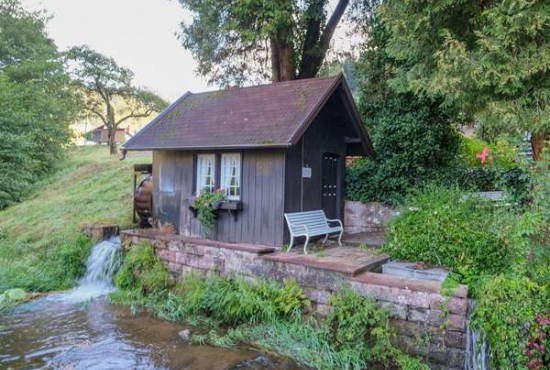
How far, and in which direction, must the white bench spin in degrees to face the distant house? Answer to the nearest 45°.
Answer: approximately 180°

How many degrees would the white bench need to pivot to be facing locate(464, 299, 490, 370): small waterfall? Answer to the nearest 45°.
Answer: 0° — it already faces it

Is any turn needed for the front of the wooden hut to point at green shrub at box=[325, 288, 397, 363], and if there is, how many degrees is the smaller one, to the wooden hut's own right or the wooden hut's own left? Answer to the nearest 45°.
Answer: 0° — it already faces it

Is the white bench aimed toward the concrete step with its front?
yes

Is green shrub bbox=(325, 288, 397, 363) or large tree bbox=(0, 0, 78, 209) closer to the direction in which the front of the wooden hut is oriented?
the green shrub

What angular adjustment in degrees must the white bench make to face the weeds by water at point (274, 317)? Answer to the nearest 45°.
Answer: approximately 45° to its right

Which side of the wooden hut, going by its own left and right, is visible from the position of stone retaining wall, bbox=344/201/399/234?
front

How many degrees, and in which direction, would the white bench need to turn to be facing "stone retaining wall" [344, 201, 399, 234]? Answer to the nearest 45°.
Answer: approximately 90° to its left

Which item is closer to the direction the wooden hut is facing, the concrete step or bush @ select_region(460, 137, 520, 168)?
the concrete step

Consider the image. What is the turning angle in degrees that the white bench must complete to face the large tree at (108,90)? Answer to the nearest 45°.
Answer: approximately 180°

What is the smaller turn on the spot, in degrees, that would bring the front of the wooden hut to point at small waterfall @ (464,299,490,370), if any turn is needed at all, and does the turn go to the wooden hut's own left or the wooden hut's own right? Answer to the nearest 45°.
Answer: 0° — it already faces it

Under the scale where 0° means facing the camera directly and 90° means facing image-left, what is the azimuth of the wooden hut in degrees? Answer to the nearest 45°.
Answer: approximately 315°
